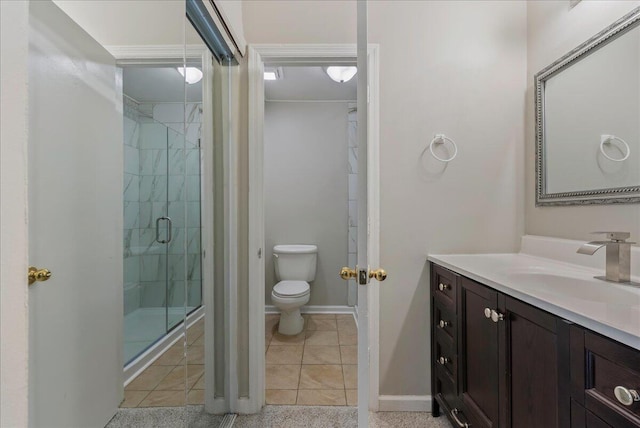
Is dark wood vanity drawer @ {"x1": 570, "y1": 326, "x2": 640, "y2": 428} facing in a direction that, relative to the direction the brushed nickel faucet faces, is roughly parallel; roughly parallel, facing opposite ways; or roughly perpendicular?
roughly parallel

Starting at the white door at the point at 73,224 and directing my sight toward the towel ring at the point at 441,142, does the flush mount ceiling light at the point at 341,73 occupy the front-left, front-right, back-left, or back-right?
front-left

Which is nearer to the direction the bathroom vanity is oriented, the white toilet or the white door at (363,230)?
the white door

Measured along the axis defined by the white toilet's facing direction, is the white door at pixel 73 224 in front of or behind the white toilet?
in front

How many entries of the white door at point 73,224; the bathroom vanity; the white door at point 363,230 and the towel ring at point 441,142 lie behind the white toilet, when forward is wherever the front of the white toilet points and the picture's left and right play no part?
0

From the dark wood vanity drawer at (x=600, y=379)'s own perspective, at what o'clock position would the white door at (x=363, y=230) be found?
The white door is roughly at 1 o'clock from the dark wood vanity drawer.

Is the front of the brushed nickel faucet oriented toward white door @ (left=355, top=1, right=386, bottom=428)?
yes

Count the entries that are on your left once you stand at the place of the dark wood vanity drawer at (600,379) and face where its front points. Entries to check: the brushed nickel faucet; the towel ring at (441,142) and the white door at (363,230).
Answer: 0

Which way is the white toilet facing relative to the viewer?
toward the camera

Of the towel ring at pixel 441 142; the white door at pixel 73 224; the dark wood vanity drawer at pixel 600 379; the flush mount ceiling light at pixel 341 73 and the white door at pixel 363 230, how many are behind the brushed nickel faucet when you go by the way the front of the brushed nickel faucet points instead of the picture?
0

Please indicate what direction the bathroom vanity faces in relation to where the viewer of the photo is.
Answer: facing the viewer and to the left of the viewer

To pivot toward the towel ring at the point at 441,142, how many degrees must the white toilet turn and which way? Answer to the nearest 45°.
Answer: approximately 45° to its left

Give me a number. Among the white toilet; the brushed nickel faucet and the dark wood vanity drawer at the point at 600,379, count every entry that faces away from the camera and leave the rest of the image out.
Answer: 0

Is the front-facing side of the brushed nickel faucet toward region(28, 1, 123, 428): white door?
yes

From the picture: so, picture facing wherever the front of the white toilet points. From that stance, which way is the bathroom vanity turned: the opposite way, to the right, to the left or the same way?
to the right

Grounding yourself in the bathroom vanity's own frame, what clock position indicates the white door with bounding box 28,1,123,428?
The white door is roughly at 12 o'clock from the bathroom vanity.

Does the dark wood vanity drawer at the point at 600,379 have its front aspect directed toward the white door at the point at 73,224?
yes
